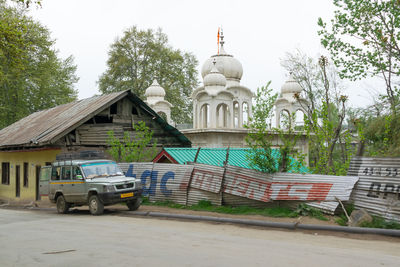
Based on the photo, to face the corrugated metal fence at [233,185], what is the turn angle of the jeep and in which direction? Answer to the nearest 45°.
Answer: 0° — it already faces it

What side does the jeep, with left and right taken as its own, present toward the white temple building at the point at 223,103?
left

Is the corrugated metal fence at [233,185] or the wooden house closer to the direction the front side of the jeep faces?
the corrugated metal fence

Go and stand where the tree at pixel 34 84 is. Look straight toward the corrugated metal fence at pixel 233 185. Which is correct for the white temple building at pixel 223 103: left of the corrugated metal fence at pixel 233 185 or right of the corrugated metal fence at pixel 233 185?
left

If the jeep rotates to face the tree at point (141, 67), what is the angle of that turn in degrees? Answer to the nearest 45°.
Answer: approximately 135° to its left

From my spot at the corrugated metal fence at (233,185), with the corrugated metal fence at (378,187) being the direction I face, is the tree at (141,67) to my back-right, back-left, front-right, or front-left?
back-left

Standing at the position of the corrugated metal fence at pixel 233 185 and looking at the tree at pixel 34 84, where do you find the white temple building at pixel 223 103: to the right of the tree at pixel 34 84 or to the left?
right

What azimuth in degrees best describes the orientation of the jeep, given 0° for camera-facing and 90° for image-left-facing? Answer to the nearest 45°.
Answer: approximately 315°
